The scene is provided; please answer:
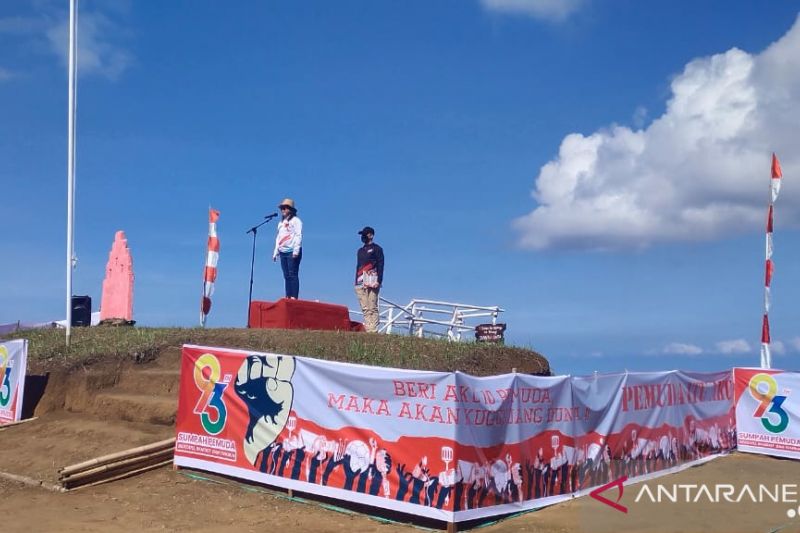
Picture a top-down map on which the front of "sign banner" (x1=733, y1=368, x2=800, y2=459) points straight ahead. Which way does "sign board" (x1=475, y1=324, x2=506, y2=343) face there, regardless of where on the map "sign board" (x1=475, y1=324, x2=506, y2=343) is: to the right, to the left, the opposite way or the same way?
the same way

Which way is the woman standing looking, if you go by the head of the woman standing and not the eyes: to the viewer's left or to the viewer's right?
to the viewer's left

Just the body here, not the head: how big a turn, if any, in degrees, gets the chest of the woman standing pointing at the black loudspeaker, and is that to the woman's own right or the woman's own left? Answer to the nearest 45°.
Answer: approximately 90° to the woman's own right

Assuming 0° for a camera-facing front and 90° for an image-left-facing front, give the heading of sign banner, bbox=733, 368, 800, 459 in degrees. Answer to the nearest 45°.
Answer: approximately 0°

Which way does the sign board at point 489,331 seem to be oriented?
toward the camera

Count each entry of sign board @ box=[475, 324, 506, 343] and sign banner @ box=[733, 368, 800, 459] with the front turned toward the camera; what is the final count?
2

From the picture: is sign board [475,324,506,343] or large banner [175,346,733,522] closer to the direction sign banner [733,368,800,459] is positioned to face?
the large banner

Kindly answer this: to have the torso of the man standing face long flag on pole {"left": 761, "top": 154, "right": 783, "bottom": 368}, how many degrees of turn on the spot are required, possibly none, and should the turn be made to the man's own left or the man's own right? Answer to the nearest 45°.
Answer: approximately 135° to the man's own left

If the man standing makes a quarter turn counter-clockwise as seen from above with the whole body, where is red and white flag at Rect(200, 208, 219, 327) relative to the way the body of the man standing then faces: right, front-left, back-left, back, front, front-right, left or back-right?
back

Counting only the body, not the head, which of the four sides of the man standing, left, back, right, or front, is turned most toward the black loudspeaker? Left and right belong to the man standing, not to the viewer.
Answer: right

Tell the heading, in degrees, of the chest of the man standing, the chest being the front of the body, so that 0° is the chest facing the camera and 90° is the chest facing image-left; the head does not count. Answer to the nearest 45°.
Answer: approximately 45°

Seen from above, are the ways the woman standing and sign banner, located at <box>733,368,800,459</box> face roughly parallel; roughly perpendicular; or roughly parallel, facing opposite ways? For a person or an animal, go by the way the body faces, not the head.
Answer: roughly parallel
